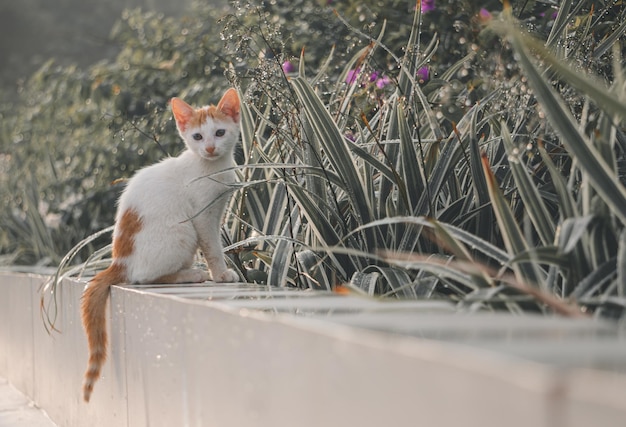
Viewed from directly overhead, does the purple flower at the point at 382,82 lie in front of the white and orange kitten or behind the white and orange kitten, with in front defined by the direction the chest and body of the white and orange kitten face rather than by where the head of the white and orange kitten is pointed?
in front

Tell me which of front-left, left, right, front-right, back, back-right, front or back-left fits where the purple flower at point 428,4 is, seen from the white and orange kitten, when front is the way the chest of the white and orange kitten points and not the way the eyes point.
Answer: front-left

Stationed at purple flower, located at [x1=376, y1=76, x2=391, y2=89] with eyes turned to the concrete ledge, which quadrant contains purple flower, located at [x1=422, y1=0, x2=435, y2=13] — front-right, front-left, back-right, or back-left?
back-left

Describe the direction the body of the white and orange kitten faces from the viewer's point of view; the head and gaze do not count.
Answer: to the viewer's right
